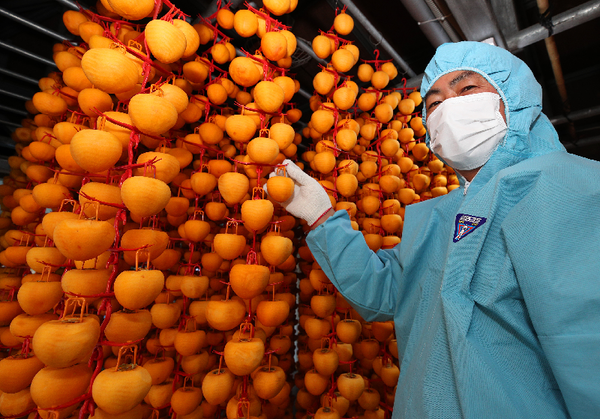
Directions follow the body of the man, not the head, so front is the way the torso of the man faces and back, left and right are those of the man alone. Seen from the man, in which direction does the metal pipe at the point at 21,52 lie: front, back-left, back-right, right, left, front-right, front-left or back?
front-right

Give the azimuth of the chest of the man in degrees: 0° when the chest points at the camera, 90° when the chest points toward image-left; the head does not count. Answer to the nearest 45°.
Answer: approximately 45°

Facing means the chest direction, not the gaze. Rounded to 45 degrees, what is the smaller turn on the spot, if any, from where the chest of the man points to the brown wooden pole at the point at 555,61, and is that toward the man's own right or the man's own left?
approximately 135° to the man's own right

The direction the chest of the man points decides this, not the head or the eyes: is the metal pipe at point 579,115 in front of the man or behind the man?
behind
